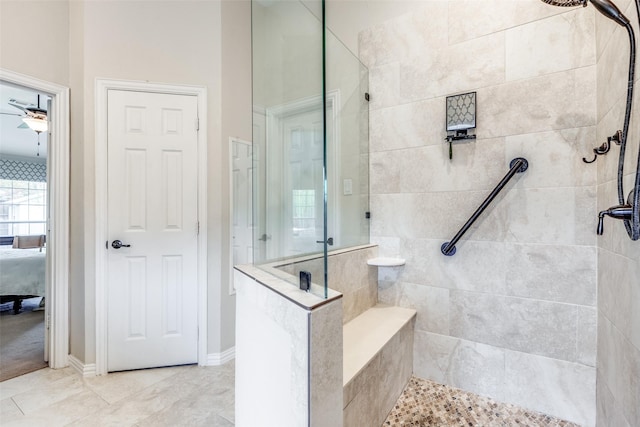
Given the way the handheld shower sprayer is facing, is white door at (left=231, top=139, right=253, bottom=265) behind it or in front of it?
in front

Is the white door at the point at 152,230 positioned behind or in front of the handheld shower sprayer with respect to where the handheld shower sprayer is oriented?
in front

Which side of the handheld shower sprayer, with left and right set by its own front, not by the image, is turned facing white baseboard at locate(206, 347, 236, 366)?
front

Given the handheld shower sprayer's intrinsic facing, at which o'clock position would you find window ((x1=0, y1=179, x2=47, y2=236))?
The window is roughly at 12 o'clock from the handheld shower sprayer.

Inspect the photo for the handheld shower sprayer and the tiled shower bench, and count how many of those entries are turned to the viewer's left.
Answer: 1

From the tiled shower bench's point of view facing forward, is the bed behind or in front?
behind

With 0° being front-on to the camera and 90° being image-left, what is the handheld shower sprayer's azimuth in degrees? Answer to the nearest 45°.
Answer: approximately 90°

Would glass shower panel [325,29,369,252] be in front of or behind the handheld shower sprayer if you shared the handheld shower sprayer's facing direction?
in front

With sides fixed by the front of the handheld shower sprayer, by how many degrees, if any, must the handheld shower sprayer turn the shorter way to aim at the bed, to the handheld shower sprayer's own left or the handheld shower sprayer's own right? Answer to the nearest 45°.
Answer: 0° — it already faces it

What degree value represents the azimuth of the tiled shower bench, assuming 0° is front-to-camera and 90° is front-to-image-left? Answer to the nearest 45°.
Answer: approximately 315°

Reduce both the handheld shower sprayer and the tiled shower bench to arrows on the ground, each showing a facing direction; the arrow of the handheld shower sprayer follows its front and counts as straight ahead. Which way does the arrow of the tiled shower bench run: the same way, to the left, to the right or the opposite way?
the opposite way

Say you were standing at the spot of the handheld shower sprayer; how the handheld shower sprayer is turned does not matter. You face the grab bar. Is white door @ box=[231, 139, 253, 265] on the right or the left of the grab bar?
left
